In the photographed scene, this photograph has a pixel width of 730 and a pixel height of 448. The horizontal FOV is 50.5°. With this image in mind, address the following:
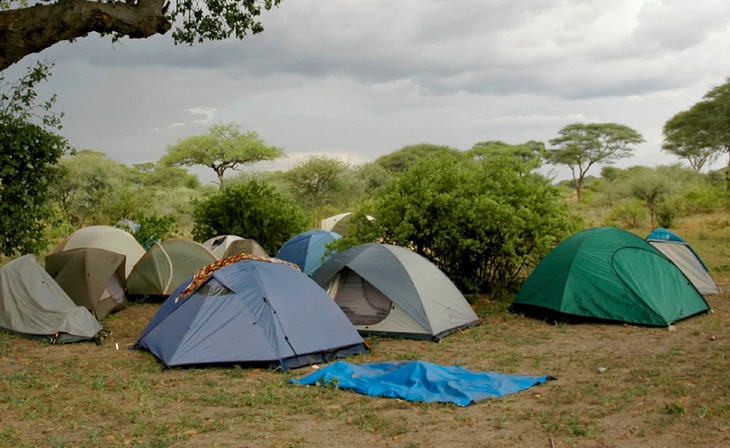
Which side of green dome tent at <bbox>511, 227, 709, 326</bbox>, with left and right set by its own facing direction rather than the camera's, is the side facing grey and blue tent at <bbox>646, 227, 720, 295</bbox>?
left

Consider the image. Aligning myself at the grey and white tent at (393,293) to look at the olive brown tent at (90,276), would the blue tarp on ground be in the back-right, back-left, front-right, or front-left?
back-left

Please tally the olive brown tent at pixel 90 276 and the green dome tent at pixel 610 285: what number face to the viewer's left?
0

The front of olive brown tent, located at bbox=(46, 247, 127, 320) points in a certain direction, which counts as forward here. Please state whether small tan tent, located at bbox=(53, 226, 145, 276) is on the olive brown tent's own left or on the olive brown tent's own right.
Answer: on the olive brown tent's own left

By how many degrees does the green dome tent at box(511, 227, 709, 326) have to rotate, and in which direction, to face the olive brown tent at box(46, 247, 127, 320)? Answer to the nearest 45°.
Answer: approximately 135° to its right

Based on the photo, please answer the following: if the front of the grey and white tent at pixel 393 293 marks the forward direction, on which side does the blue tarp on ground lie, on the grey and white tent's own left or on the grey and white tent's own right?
on the grey and white tent's own left

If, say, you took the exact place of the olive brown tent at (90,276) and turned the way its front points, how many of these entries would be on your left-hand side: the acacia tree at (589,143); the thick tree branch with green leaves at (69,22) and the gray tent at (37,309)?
1

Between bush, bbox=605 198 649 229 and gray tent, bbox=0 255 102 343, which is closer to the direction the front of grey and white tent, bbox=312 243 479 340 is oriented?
the gray tent
